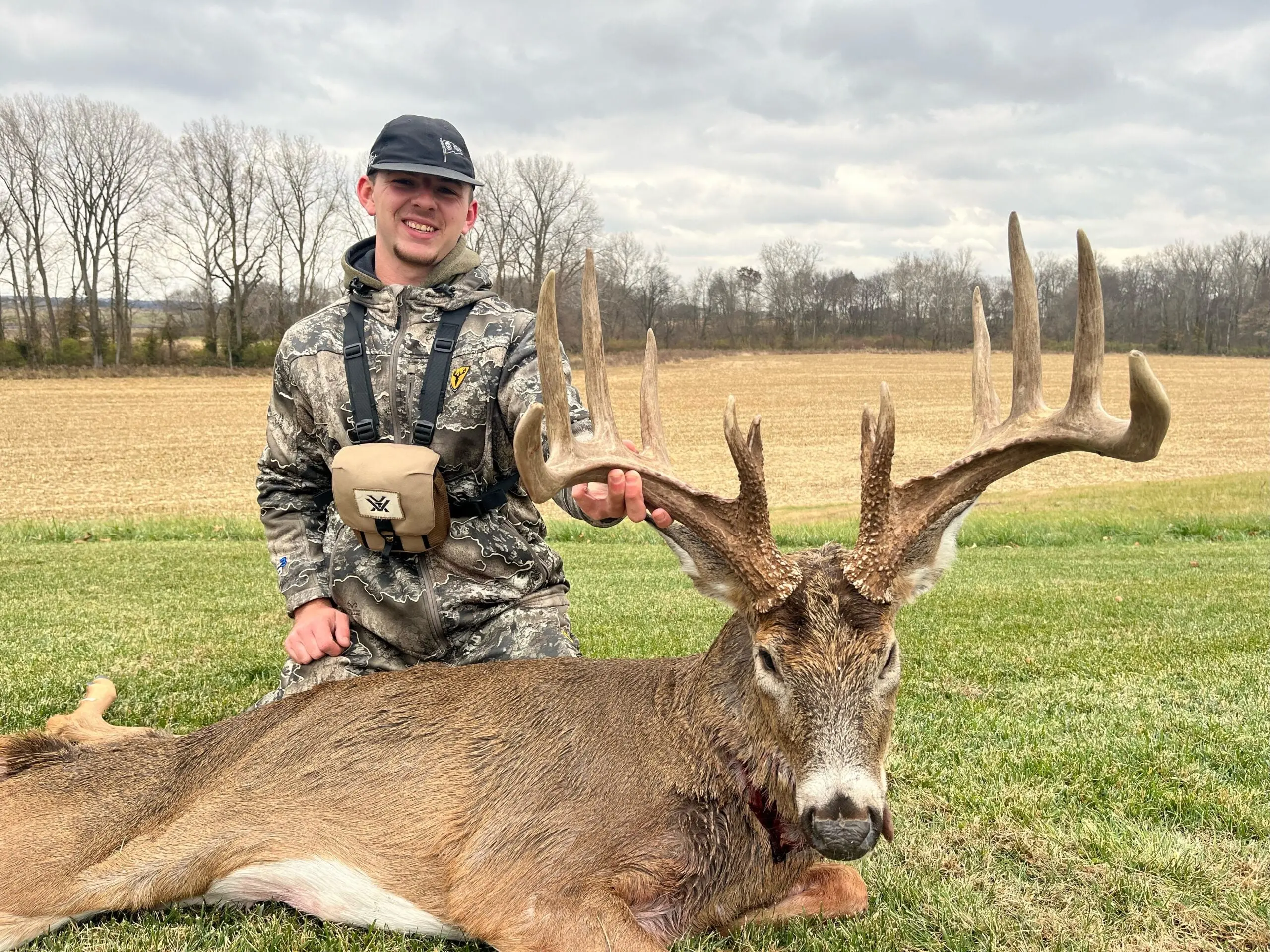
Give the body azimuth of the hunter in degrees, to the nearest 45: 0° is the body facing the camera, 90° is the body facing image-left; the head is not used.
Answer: approximately 0°
